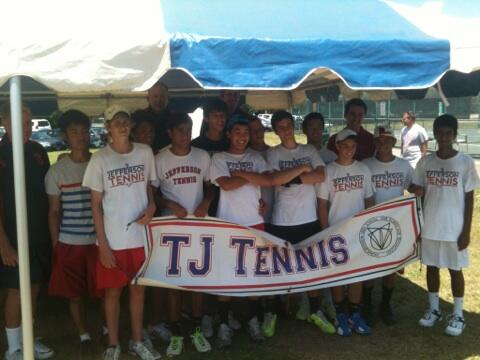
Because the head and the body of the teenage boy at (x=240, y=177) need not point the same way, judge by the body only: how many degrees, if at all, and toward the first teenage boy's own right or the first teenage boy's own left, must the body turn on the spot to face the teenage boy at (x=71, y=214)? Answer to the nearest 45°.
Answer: approximately 90° to the first teenage boy's own right

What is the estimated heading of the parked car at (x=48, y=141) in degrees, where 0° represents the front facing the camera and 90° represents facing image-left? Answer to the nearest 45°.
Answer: approximately 315°

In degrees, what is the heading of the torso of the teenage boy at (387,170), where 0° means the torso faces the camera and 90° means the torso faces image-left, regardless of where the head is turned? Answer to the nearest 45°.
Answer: approximately 0°

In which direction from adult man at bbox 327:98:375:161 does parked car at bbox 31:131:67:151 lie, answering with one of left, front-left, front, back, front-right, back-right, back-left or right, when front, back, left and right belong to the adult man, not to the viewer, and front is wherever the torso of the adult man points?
back-right

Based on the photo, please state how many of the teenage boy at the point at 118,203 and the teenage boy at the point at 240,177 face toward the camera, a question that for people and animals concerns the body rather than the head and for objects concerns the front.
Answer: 2

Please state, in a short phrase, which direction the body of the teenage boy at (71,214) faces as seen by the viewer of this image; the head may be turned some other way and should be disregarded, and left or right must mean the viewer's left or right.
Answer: facing the viewer and to the right of the viewer
